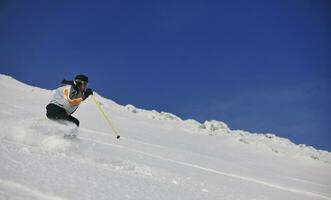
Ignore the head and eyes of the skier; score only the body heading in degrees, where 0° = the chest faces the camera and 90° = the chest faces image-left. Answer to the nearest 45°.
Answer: approximately 270°
